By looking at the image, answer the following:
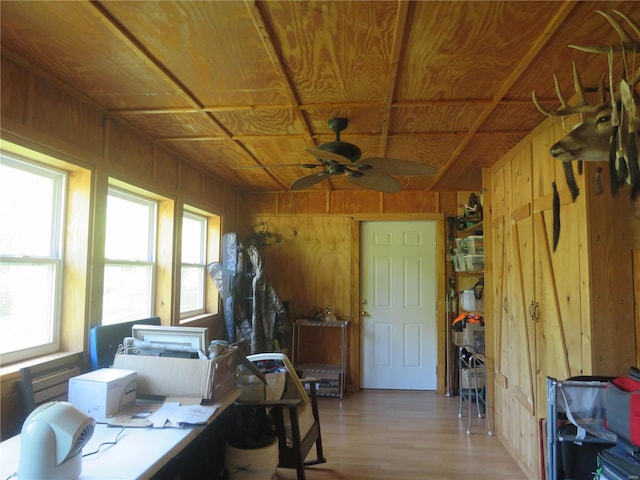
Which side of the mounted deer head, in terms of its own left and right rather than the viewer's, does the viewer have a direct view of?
left

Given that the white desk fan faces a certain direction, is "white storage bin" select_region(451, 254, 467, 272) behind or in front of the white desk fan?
in front

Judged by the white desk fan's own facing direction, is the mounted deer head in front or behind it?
in front

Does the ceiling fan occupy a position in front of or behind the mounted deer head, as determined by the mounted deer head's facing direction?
in front

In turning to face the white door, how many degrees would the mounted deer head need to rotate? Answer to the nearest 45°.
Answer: approximately 45° to its right

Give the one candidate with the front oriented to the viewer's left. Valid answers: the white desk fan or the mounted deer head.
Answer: the mounted deer head

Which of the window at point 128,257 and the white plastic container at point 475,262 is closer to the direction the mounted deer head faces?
the window

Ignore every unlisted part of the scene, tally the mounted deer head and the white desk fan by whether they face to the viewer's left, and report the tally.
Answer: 1

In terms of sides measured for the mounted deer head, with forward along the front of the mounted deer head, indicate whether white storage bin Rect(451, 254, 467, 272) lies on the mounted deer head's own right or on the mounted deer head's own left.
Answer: on the mounted deer head's own right

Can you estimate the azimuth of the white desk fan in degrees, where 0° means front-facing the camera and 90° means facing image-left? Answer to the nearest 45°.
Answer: approximately 270°

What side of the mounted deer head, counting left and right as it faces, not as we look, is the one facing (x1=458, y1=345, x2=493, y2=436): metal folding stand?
right

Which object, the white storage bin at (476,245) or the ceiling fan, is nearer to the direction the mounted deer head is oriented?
the ceiling fan
